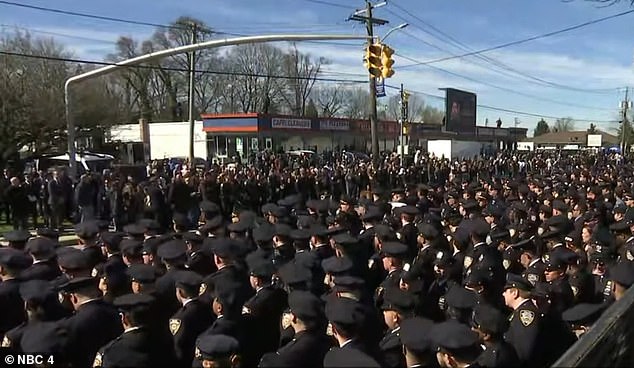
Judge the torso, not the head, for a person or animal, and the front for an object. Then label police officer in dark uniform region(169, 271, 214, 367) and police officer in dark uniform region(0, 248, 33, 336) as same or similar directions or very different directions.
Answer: same or similar directions

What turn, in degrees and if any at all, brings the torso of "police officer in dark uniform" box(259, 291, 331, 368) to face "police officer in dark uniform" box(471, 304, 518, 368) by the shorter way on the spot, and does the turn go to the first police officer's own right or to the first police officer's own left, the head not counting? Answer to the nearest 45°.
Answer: approximately 135° to the first police officer's own right

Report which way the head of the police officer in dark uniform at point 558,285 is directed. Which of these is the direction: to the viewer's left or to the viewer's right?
to the viewer's left

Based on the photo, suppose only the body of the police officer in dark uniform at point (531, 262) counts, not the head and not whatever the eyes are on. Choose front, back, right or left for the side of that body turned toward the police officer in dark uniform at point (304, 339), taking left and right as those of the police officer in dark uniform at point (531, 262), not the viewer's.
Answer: left

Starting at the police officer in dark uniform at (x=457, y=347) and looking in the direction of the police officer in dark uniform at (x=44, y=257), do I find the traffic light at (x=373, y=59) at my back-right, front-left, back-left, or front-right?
front-right

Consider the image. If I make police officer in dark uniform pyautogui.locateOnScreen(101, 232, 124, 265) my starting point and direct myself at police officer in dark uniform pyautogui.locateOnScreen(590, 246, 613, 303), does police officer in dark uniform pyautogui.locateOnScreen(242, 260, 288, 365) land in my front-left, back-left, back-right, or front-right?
front-right

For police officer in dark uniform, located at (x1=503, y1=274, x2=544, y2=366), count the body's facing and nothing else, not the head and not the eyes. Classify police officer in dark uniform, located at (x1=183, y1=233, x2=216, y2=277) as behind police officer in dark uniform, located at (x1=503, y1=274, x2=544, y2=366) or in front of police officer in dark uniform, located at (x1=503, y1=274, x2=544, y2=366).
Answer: in front

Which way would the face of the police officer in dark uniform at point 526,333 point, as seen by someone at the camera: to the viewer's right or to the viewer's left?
to the viewer's left

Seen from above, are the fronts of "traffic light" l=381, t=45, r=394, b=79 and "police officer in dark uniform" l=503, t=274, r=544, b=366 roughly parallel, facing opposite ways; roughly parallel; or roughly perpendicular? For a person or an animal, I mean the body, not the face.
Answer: roughly parallel, facing opposite ways

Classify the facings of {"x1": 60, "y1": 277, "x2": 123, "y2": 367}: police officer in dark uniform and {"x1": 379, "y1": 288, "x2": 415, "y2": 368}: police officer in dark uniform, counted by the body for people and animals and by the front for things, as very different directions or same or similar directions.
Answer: same or similar directions

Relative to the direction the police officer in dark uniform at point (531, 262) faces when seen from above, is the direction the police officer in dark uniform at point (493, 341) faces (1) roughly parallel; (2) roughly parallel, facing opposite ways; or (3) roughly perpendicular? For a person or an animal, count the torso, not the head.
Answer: roughly parallel

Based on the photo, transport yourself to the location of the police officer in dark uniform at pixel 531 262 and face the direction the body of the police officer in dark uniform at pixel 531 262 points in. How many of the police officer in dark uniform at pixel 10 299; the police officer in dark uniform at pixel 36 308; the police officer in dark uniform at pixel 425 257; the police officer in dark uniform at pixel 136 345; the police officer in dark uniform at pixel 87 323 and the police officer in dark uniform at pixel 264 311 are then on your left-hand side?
6

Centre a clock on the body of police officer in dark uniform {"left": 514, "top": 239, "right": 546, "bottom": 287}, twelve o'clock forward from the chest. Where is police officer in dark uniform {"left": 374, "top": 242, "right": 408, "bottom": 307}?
police officer in dark uniform {"left": 374, "top": 242, "right": 408, "bottom": 307} is roughly at 11 o'clock from police officer in dark uniform {"left": 514, "top": 239, "right": 546, "bottom": 287}.

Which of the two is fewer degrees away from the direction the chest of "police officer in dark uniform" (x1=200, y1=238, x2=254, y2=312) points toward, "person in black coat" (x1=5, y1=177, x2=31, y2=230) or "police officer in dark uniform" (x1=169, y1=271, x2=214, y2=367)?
the person in black coat
